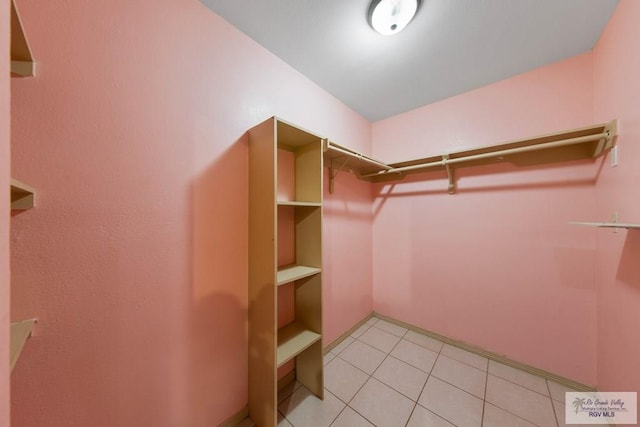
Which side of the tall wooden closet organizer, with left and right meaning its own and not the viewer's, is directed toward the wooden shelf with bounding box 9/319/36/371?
right

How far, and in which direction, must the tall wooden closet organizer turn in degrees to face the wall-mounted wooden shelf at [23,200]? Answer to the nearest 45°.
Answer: approximately 90° to its right

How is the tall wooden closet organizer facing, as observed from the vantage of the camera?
facing the viewer and to the right of the viewer

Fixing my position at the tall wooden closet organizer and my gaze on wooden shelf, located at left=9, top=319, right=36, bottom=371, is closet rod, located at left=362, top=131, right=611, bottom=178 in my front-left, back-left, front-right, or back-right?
back-left

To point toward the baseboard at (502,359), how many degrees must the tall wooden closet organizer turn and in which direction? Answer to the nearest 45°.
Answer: approximately 45° to its left

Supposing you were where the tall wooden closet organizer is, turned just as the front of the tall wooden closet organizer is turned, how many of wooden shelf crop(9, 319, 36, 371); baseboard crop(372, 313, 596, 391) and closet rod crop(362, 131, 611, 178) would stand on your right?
1
